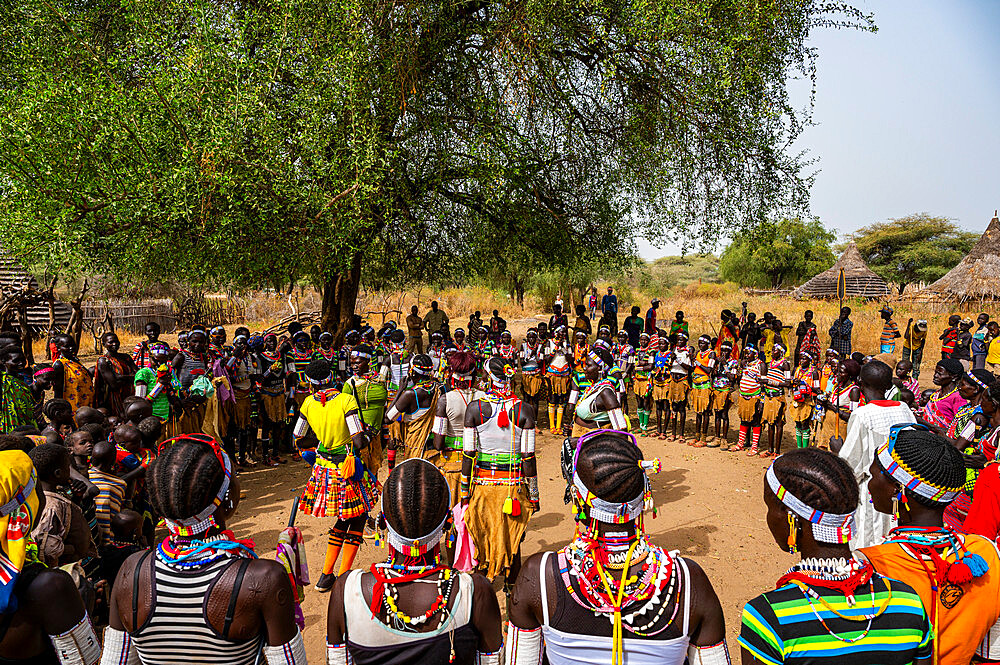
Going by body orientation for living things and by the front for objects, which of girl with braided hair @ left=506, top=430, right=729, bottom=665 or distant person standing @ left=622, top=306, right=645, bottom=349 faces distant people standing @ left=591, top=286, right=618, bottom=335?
the girl with braided hair

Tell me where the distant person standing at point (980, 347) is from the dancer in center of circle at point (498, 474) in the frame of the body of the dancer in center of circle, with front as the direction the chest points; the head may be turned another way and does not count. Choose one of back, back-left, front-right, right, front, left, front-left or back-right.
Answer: front-right

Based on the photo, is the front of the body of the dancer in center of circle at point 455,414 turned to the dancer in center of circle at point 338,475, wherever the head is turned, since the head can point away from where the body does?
no

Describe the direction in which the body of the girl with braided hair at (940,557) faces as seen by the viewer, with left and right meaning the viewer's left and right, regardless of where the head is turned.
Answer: facing away from the viewer and to the left of the viewer

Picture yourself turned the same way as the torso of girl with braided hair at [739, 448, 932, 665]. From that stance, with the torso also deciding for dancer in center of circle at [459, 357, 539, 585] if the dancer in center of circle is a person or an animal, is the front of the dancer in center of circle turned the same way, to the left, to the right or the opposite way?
the same way

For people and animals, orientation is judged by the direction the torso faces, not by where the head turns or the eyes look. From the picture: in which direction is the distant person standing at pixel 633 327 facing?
toward the camera

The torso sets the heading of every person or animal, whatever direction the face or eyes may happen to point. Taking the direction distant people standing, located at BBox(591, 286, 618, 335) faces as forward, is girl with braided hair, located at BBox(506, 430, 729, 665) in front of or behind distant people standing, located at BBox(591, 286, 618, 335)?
in front

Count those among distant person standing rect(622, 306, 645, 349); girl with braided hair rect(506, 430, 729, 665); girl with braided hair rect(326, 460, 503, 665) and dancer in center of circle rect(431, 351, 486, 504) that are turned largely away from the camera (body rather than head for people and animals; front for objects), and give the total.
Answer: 3

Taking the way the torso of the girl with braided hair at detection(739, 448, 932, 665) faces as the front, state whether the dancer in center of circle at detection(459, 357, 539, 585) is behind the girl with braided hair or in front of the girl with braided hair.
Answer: in front

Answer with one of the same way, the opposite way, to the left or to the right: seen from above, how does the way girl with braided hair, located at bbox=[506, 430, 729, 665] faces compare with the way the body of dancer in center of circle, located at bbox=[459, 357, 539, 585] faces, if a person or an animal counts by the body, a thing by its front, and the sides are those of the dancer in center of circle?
the same way

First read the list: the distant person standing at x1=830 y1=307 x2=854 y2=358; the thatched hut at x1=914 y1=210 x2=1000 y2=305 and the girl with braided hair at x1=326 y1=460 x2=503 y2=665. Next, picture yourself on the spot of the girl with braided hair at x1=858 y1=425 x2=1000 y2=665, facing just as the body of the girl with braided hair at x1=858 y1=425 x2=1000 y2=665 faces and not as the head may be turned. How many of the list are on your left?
1

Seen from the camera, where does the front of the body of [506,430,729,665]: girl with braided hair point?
away from the camera

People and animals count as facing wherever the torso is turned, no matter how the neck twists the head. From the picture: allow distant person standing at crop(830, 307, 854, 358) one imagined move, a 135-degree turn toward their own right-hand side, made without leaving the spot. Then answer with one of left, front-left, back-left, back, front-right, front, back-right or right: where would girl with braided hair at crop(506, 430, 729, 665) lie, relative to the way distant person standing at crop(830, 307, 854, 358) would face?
back

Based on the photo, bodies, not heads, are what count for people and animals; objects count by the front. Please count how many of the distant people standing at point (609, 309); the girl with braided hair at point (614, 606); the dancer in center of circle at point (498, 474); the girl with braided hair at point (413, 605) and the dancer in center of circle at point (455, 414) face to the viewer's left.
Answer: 0

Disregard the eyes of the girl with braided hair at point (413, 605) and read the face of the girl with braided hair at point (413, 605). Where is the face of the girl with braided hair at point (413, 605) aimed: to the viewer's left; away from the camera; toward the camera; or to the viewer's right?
away from the camera

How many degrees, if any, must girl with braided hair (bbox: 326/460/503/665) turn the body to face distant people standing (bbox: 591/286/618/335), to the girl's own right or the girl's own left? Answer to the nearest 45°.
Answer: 0° — they already face them

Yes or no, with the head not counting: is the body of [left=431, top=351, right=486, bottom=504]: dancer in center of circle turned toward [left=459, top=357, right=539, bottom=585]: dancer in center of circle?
no

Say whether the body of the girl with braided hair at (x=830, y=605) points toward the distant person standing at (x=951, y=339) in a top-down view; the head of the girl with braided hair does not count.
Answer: no

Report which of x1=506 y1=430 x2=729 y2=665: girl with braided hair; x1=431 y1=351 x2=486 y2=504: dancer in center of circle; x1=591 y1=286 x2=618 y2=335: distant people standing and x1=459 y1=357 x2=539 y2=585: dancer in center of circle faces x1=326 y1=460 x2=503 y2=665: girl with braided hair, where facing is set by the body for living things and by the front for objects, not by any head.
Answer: the distant people standing

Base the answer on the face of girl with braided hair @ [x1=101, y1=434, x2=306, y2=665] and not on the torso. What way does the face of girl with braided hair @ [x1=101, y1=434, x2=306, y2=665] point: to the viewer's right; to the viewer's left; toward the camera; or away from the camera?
away from the camera

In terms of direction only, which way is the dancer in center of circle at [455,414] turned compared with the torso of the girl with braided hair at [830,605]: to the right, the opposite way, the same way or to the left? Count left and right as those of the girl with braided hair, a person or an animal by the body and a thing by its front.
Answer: the same way
